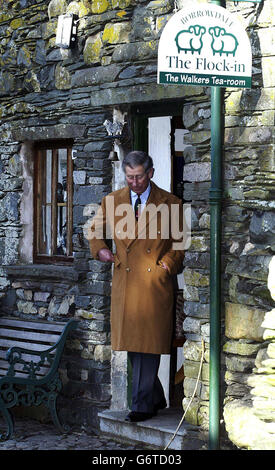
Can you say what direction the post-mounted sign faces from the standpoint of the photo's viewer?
facing the viewer

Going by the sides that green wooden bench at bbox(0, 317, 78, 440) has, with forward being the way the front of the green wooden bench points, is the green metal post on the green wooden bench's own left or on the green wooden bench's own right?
on the green wooden bench's own left

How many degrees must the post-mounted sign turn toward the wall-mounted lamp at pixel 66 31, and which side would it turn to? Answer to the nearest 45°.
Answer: approximately 135° to its right

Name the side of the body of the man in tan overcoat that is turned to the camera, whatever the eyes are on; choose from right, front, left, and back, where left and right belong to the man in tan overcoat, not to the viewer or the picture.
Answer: front

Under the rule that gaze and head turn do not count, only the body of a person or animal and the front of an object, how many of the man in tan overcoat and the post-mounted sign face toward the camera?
2

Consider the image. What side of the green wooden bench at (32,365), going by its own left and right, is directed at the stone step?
left

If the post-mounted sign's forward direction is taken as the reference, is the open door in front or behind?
behind
